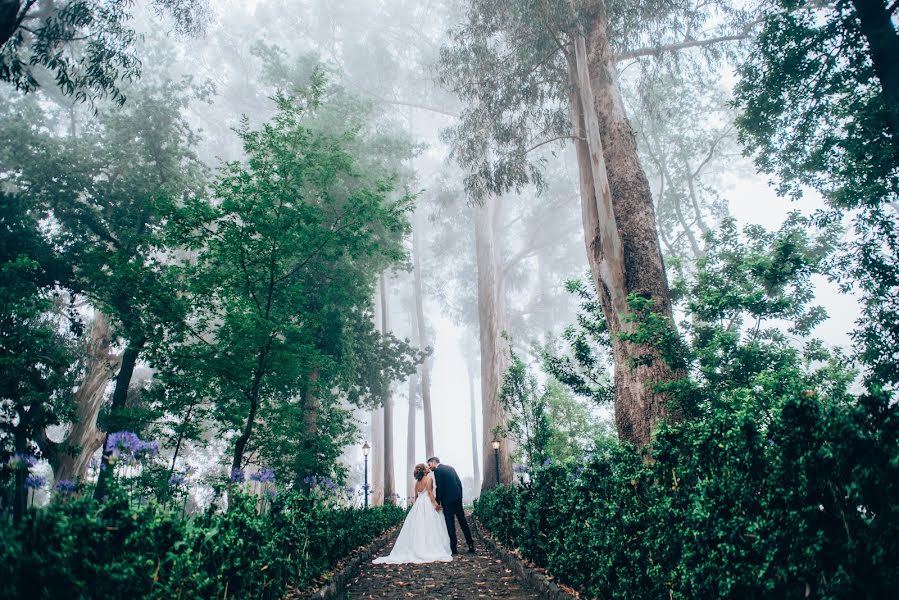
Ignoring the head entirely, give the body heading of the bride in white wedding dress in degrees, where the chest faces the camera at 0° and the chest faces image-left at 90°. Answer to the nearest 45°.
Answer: approximately 225°

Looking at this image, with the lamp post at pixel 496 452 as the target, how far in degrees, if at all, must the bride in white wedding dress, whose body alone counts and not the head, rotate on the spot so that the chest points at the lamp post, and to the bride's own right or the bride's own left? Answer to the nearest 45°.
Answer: approximately 45° to the bride's own left

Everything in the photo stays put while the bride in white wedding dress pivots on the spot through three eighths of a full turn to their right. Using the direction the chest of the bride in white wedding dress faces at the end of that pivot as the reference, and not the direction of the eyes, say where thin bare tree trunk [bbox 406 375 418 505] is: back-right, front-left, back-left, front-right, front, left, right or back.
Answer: back

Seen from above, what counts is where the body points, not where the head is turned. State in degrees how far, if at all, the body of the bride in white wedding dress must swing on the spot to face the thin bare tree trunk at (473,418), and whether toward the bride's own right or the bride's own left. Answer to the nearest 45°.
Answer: approximately 45° to the bride's own left

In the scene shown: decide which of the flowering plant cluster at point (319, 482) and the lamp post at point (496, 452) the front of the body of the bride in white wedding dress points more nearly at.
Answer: the lamp post

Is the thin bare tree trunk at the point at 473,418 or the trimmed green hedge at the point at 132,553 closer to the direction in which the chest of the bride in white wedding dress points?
the thin bare tree trunk

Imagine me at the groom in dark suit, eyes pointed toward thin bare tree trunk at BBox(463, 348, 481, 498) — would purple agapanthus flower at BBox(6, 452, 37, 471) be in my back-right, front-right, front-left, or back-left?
back-left

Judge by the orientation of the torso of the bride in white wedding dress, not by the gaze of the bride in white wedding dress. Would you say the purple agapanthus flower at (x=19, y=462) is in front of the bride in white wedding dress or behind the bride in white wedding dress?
behind

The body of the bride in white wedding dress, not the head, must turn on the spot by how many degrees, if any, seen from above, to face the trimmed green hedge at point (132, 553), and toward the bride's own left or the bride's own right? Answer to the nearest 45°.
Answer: approximately 135° to the bride's own right
